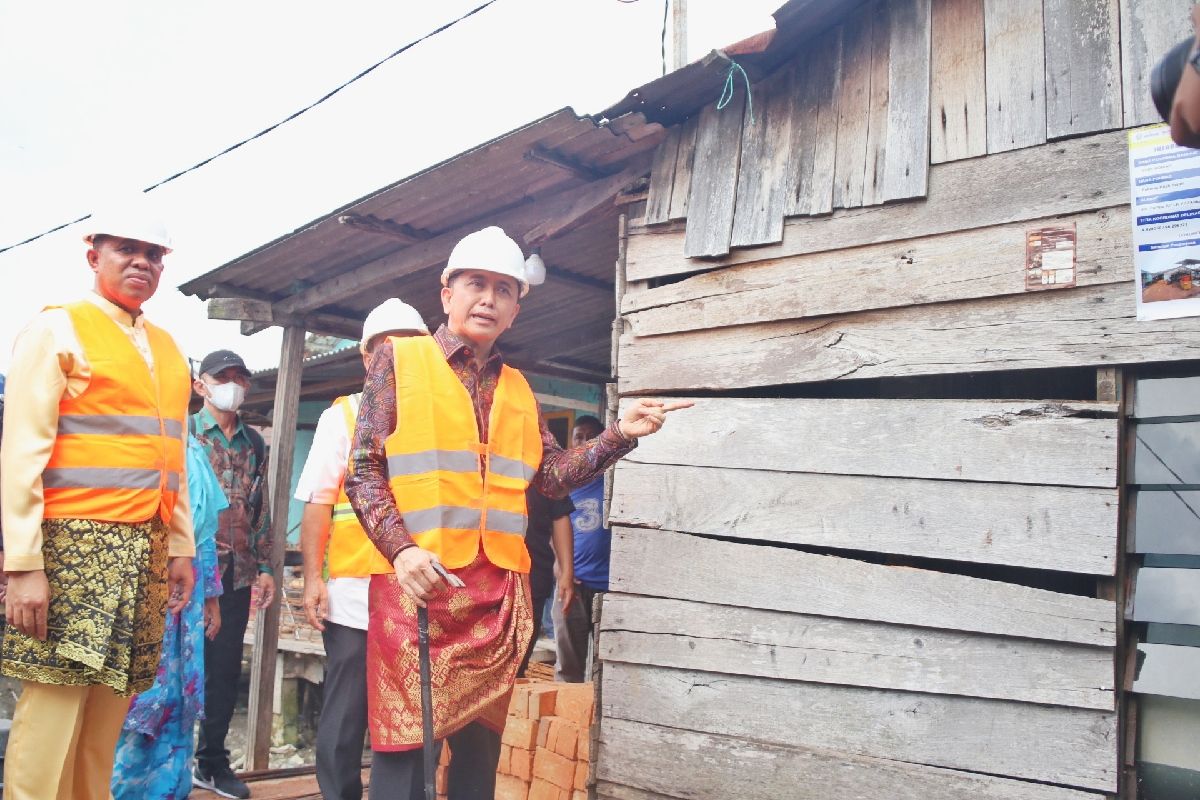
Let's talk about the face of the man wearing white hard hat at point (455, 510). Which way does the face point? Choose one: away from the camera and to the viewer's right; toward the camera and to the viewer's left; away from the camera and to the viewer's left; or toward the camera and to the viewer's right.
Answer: toward the camera and to the viewer's right

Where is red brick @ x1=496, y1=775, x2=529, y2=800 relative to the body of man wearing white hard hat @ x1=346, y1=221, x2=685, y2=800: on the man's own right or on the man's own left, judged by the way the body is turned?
on the man's own left

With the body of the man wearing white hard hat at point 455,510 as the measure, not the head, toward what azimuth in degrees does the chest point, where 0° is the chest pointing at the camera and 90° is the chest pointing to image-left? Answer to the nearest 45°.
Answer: approximately 315°

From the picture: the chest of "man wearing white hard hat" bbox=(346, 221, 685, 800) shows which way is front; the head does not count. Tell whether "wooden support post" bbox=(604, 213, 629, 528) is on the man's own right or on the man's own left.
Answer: on the man's own left

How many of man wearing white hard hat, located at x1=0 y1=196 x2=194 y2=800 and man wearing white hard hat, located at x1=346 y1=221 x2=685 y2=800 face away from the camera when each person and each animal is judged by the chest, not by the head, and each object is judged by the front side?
0

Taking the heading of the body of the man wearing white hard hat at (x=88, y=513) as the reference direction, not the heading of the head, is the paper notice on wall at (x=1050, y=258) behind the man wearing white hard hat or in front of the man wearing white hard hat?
in front

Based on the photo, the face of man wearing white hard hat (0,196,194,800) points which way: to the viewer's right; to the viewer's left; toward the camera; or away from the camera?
toward the camera

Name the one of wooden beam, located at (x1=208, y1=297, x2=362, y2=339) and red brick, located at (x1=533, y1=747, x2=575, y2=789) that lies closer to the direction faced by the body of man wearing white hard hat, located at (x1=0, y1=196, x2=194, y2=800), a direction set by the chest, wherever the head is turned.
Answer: the red brick

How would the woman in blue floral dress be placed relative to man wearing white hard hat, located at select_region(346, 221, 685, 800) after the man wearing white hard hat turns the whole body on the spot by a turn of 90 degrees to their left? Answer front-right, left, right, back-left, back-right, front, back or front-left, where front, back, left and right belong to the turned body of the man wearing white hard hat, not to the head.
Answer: left

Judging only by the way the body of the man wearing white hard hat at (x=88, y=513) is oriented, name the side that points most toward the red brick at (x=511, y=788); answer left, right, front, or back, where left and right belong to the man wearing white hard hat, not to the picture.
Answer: left

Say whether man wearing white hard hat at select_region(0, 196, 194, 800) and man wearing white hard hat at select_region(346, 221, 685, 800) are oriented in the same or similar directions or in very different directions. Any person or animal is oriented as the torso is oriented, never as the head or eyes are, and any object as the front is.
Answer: same or similar directions

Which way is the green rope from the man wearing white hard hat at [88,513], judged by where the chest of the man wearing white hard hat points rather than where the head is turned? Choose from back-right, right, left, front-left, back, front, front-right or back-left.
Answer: front-left

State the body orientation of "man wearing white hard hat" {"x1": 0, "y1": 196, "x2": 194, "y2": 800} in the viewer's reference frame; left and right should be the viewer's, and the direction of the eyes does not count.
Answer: facing the viewer and to the right of the viewer

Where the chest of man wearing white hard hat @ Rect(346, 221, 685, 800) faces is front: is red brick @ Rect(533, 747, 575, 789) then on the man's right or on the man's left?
on the man's left
